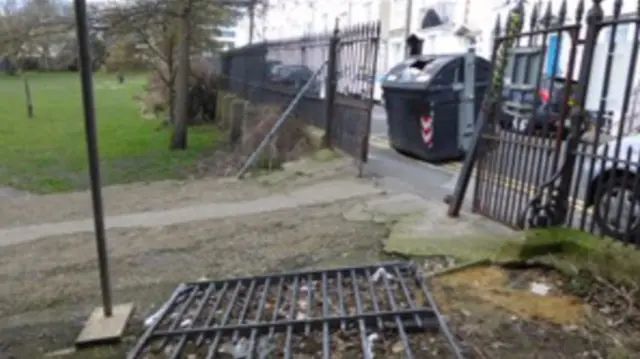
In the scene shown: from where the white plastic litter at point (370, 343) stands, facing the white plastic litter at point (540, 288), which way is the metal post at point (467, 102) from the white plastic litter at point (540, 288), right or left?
left

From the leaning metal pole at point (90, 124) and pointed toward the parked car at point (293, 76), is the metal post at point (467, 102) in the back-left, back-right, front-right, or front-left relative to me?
front-right
